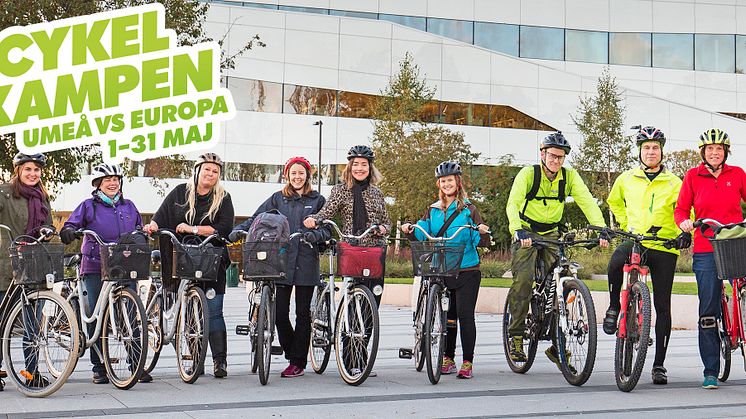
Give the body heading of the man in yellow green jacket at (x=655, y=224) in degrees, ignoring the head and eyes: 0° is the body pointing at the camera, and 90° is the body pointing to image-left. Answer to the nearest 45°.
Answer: approximately 0°

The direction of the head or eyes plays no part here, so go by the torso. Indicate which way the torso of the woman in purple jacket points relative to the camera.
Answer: toward the camera

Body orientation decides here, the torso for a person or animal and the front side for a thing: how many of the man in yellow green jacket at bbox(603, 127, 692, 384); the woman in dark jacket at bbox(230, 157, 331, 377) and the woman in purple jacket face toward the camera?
3

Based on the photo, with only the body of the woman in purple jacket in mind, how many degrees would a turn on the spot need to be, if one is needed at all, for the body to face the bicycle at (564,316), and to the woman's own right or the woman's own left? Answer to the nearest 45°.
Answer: approximately 90° to the woman's own left

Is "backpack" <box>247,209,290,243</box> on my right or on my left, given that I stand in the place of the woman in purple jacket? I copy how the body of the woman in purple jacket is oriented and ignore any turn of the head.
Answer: on my left

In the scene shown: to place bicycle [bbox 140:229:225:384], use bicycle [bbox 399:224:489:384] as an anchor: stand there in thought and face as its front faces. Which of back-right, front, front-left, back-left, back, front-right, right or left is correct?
right

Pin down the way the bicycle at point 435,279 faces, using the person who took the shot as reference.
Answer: facing the viewer

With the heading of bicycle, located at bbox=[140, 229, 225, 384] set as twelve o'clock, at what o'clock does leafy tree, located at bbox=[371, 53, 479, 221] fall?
The leafy tree is roughly at 8 o'clock from the bicycle.

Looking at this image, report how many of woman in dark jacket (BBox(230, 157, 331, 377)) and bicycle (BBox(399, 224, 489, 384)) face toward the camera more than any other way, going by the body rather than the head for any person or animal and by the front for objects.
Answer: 2
